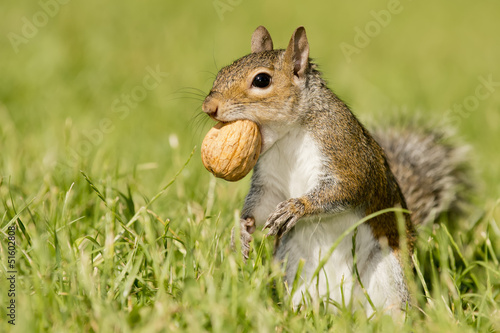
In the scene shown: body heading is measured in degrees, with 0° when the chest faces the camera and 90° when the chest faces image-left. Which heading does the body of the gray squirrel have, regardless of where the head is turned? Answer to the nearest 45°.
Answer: approximately 45°
